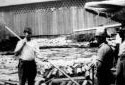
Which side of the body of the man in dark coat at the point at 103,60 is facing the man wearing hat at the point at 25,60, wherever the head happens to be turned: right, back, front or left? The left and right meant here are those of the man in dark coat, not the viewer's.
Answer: front

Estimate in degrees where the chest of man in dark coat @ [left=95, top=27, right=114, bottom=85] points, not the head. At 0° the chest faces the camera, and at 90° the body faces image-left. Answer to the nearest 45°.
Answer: approximately 135°
